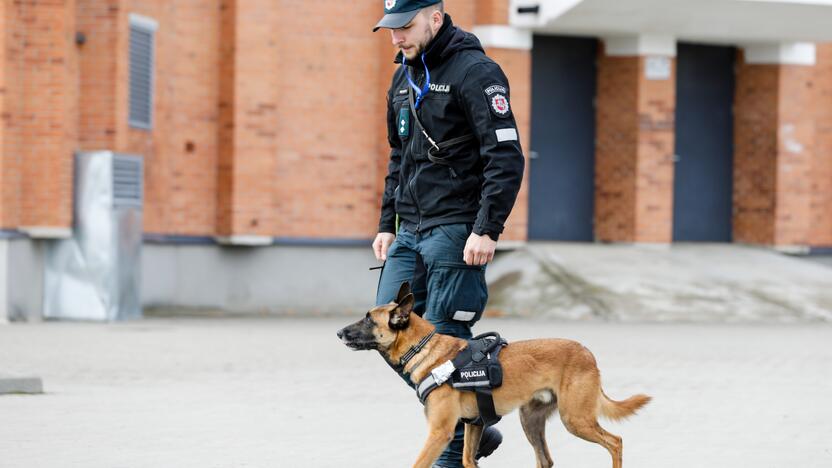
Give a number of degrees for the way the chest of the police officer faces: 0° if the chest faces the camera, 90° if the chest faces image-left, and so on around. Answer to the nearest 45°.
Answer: approximately 45°

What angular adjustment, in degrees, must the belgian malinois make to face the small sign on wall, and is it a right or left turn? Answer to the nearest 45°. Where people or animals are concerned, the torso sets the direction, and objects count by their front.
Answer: approximately 90° to its right

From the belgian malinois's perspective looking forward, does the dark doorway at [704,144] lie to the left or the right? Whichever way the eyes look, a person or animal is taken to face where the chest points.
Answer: on its right

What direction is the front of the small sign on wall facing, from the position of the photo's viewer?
facing the viewer

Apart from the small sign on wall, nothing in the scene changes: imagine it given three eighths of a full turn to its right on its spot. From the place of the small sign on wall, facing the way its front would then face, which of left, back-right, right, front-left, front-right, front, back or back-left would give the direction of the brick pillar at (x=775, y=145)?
right

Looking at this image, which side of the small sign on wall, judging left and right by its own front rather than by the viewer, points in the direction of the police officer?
front

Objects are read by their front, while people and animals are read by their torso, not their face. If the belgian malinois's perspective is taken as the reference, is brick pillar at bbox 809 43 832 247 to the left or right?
on its right

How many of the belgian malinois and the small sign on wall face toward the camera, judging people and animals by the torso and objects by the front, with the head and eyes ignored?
1

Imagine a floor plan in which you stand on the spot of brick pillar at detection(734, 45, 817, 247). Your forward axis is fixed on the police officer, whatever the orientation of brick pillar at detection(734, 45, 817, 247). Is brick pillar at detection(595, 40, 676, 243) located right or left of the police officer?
right

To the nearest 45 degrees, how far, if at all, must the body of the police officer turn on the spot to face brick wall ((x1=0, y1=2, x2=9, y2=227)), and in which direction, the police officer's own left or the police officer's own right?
approximately 90° to the police officer's own right

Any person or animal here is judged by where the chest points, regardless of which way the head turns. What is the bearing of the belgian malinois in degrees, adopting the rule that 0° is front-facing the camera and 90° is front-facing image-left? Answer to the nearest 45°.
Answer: approximately 90°

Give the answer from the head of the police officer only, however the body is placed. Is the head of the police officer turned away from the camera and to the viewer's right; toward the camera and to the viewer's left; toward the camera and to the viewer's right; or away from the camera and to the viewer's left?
toward the camera and to the viewer's left
